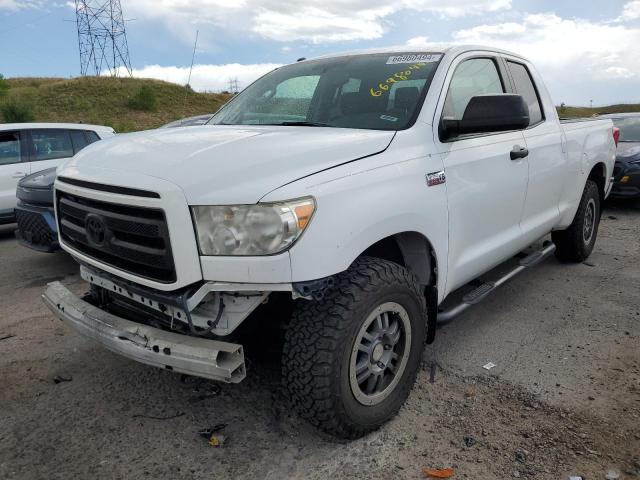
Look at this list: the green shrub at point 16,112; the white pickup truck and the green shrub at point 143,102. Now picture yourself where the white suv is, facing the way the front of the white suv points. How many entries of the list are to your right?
2

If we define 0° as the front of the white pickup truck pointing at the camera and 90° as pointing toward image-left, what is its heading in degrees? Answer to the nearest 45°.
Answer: approximately 45°

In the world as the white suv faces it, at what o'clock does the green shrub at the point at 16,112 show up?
The green shrub is roughly at 3 o'clock from the white suv.

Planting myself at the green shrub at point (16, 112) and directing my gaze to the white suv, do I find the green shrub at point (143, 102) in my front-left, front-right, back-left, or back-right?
back-left

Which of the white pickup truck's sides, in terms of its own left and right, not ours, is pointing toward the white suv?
right

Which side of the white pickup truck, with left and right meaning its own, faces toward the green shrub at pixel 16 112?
right

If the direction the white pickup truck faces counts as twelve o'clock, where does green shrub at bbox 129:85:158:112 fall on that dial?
The green shrub is roughly at 4 o'clock from the white pickup truck.

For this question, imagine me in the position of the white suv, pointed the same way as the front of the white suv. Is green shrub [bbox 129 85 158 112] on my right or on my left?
on my right

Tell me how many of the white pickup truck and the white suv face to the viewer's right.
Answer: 0

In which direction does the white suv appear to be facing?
to the viewer's left
